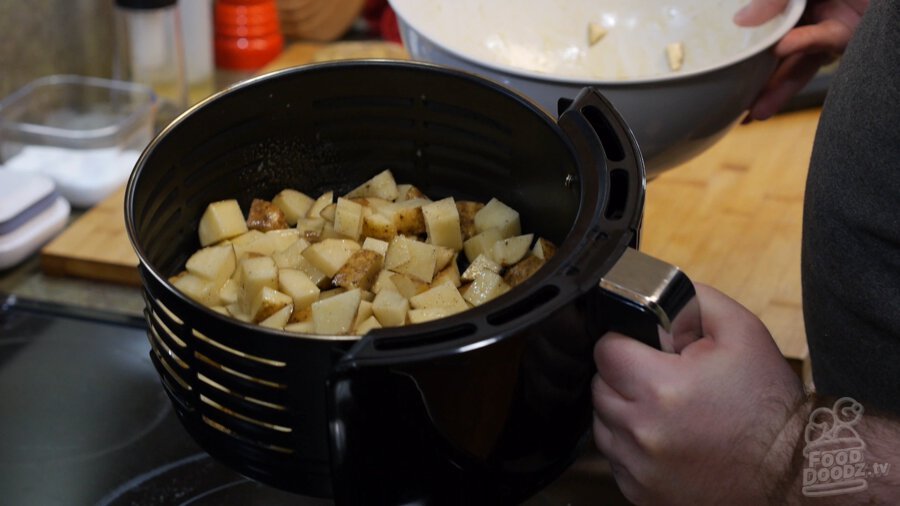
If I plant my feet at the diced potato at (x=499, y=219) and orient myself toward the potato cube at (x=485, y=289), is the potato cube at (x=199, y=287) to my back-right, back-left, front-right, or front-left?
front-right

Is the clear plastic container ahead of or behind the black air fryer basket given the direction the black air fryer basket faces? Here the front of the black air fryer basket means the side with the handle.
behind

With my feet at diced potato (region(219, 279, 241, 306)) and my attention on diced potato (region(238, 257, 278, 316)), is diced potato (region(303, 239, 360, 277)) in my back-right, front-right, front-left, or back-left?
front-left

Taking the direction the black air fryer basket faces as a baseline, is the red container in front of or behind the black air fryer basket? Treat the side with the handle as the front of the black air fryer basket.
behind

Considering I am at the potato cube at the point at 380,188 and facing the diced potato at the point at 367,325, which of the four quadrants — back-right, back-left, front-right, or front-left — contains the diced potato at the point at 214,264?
front-right

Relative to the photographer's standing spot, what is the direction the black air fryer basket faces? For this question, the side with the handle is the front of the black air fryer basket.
facing the viewer and to the right of the viewer
